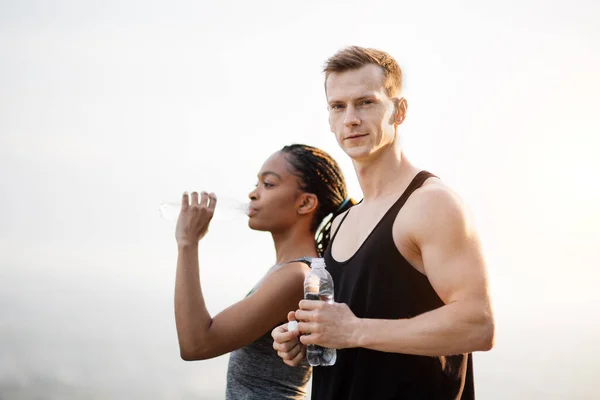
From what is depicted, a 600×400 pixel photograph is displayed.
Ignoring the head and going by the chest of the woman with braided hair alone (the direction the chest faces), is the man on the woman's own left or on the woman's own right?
on the woman's own left

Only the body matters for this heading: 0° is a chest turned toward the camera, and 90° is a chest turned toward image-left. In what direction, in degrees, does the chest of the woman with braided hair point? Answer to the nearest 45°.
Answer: approximately 90°

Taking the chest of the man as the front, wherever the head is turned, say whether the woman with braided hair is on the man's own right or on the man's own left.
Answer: on the man's own right

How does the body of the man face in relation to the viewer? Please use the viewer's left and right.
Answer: facing the viewer and to the left of the viewer

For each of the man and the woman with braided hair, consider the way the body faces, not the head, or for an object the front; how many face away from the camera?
0

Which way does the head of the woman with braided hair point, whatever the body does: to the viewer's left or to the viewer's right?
to the viewer's left
